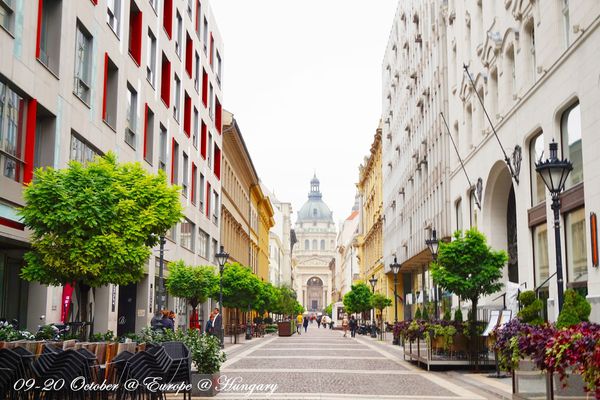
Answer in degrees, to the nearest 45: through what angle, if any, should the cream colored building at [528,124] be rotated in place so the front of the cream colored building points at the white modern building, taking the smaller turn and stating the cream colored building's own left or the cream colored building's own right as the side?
approximately 45° to the cream colored building's own right

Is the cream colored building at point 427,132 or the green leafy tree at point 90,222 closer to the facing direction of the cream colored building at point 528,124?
the green leafy tree

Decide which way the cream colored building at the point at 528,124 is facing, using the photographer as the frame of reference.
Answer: facing the viewer and to the left of the viewer

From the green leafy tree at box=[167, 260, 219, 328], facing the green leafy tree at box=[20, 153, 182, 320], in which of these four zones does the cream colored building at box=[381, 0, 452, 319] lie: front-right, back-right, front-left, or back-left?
back-left

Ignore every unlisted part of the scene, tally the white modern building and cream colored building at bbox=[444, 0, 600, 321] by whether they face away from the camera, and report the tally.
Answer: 0

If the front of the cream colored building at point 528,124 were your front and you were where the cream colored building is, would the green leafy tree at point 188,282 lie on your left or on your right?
on your right

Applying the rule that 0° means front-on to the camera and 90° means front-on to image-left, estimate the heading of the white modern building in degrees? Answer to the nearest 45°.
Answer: approximately 315°

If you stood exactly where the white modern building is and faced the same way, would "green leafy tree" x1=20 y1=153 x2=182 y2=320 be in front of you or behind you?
in front

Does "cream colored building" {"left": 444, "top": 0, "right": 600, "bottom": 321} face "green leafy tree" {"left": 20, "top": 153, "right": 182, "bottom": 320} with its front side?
yes

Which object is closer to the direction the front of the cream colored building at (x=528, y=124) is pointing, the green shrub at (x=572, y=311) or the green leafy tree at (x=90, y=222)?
the green leafy tree

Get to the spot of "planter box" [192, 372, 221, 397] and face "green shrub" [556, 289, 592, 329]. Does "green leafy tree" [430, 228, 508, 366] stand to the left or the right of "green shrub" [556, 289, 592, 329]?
left

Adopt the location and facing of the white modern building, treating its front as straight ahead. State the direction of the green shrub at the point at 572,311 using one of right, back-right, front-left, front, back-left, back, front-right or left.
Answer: front

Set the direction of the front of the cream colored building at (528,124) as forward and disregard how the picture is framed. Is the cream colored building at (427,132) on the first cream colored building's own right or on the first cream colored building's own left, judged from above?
on the first cream colored building's own right

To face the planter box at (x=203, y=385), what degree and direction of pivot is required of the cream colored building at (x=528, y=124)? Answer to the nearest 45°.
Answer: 0° — it already faces it
